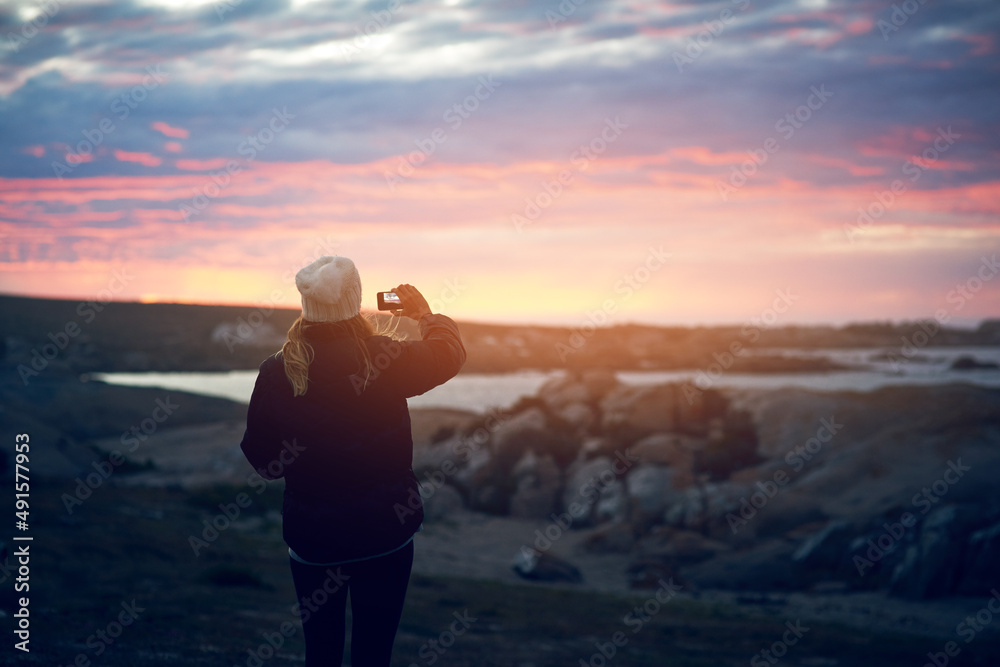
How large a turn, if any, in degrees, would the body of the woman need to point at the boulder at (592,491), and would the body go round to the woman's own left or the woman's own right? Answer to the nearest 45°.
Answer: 0° — they already face it

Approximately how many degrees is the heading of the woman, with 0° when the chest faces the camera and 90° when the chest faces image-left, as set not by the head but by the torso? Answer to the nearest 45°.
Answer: approximately 180°

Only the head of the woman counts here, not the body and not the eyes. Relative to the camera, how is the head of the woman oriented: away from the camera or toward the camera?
away from the camera
